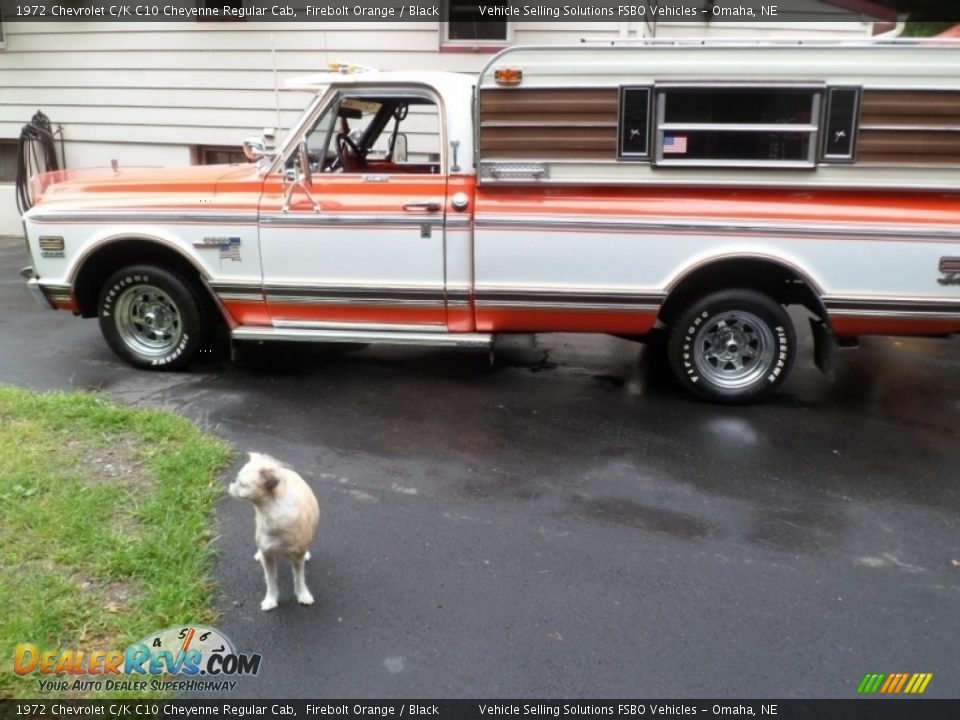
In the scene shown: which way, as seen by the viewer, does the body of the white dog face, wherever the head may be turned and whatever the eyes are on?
toward the camera

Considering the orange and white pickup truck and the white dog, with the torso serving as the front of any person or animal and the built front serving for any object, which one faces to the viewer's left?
the orange and white pickup truck

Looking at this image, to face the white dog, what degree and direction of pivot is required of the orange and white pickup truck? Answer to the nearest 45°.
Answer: approximately 45° to its left

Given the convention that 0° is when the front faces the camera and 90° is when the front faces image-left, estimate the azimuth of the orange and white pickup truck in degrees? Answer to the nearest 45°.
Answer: approximately 90°

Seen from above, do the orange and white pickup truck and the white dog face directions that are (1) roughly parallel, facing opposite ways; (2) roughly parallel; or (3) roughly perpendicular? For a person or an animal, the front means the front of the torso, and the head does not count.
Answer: roughly perpendicular

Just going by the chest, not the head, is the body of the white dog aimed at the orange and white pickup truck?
no

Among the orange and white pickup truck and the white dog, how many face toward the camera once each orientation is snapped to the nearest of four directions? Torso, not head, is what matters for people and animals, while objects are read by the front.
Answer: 1
